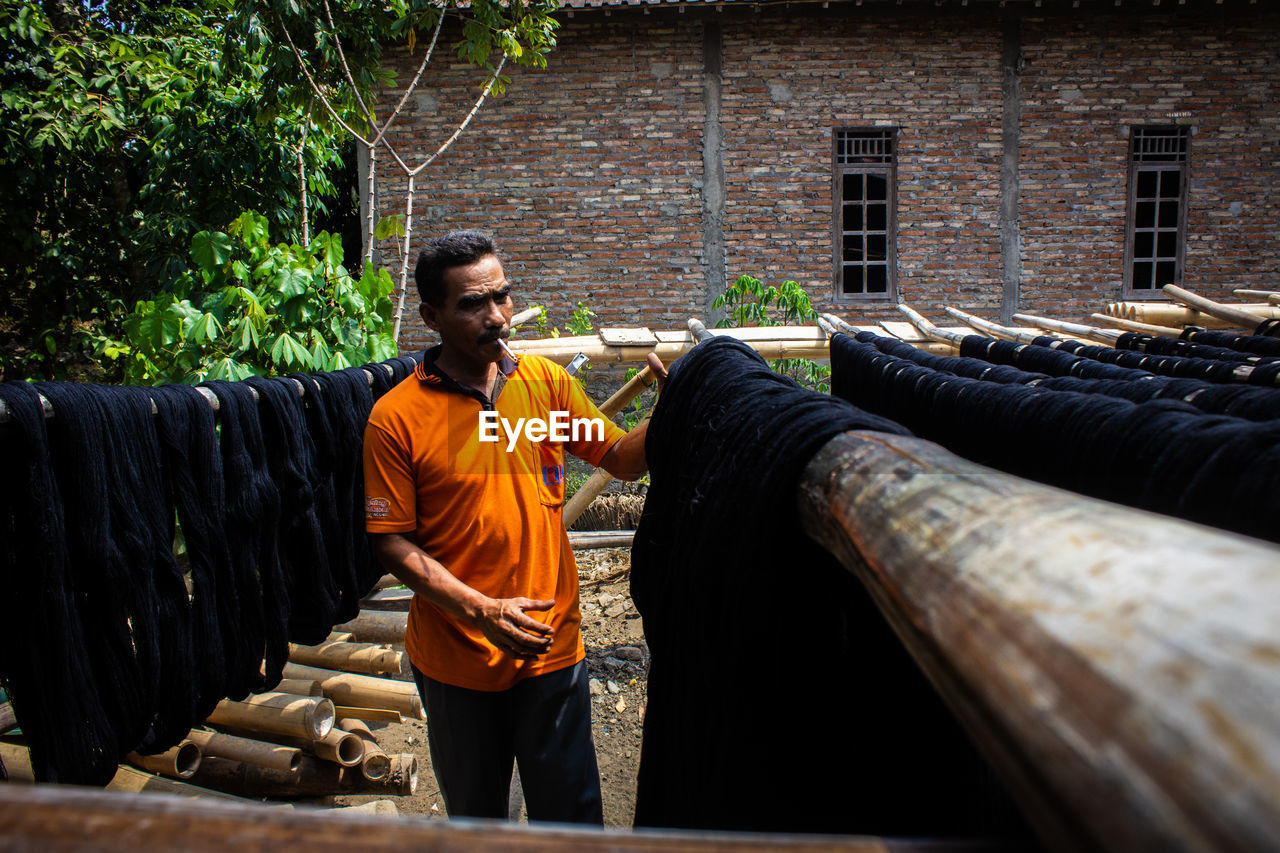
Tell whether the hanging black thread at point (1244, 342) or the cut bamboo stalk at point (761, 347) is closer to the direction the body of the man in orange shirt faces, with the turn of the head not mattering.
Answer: the hanging black thread

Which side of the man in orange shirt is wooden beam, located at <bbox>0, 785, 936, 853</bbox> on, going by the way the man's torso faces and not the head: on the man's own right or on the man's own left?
on the man's own right

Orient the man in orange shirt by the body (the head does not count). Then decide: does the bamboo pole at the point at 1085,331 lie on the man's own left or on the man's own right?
on the man's own left

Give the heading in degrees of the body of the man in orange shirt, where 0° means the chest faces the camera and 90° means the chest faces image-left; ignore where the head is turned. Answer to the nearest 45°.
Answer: approximately 315°

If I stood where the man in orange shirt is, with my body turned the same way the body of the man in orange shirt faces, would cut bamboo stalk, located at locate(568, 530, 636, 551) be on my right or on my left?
on my left

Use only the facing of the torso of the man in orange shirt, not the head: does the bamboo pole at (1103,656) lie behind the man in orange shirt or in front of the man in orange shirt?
in front
